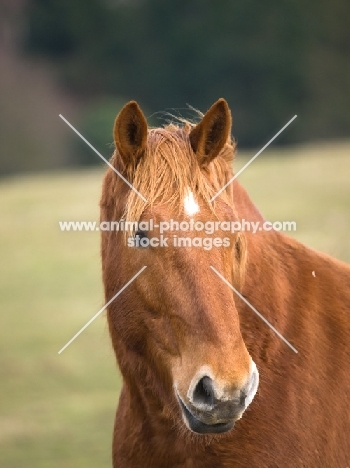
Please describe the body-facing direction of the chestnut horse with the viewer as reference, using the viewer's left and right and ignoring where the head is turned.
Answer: facing the viewer and to the left of the viewer
